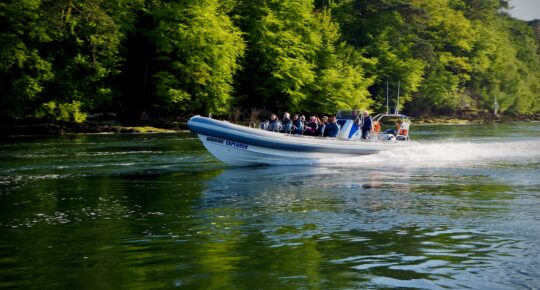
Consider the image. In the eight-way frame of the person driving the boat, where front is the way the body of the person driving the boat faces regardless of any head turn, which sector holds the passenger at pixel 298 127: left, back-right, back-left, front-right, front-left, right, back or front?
front-left

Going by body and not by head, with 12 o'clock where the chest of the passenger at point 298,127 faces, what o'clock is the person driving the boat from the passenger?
The person driving the boat is roughly at 5 o'clock from the passenger.

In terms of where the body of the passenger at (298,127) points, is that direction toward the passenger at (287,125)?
yes

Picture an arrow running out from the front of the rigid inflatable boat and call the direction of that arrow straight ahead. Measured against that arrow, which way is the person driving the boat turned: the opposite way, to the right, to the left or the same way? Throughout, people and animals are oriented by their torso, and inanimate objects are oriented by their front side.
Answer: the same way

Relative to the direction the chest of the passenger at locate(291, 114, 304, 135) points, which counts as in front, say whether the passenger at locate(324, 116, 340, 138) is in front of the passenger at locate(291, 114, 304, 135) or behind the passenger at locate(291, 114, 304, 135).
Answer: behind

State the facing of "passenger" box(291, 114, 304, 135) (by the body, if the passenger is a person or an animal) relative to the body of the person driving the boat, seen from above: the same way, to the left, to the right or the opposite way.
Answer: the same way

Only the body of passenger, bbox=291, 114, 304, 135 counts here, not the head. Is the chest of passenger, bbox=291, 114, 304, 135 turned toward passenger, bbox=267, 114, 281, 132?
yes

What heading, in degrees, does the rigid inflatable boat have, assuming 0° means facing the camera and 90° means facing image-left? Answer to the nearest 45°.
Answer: approximately 90°

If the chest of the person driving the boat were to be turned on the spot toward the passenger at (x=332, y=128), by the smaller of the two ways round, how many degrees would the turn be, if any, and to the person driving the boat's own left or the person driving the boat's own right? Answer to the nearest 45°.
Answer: approximately 45° to the person driving the boat's own left

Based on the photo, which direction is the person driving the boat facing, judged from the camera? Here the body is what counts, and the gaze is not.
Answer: to the viewer's left

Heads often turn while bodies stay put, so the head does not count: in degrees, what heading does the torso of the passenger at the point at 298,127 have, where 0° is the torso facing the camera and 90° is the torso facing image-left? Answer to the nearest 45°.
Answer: approximately 90°

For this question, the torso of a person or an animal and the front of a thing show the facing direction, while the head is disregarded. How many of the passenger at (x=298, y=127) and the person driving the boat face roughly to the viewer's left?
2
